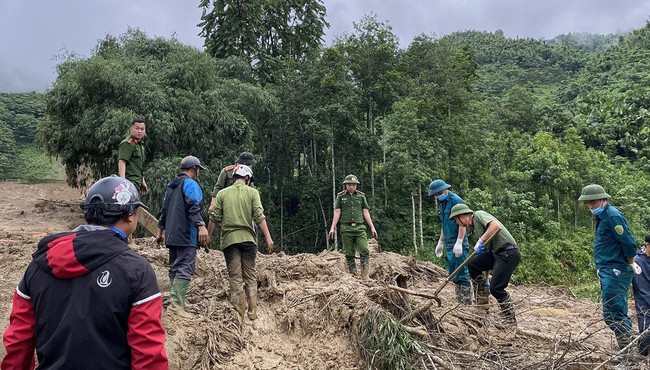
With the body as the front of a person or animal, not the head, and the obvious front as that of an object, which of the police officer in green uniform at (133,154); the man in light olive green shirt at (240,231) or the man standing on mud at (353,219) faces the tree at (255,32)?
the man in light olive green shirt

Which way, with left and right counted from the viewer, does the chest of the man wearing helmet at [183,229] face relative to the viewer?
facing away from the viewer and to the right of the viewer

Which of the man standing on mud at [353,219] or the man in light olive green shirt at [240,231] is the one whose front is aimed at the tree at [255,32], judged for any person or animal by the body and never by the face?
the man in light olive green shirt

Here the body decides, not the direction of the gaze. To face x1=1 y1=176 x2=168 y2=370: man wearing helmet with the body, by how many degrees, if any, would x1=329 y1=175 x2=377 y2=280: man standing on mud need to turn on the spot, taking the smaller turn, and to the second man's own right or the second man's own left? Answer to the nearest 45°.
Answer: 0° — they already face them

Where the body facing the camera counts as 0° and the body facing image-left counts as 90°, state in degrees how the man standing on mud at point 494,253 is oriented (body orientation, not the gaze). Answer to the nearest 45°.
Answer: approximately 90°

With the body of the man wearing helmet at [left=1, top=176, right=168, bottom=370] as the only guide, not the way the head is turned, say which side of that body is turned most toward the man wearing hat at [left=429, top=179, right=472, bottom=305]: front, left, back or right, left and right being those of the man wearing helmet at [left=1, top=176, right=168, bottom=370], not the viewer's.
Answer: front

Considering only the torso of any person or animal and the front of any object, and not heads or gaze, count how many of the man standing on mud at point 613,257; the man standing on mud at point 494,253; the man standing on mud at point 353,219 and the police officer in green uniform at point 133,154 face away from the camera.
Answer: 0

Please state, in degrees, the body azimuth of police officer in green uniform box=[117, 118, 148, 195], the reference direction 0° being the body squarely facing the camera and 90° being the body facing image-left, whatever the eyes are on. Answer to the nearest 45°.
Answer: approximately 315°

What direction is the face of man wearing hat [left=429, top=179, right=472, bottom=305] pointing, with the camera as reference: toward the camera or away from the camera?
toward the camera

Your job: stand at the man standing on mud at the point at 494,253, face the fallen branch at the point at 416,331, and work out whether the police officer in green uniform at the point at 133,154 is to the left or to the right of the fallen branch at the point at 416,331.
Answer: right

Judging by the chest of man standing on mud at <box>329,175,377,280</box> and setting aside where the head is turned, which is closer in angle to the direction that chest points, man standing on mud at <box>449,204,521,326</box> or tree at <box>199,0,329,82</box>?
the man standing on mud

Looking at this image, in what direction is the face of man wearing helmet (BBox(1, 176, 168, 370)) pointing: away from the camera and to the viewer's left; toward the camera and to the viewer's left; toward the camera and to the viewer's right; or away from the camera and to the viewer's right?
away from the camera and to the viewer's right

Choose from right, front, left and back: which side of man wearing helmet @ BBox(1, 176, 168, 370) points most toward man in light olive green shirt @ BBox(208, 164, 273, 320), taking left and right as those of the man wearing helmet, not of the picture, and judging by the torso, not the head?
front

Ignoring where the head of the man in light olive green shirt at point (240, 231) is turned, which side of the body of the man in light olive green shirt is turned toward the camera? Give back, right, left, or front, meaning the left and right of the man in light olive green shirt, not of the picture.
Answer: back

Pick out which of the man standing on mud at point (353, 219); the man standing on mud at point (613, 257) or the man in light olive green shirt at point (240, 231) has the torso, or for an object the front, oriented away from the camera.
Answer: the man in light olive green shirt

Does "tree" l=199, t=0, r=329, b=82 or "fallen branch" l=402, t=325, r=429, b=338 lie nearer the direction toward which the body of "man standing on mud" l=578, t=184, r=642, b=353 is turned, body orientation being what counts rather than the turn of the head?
the fallen branch

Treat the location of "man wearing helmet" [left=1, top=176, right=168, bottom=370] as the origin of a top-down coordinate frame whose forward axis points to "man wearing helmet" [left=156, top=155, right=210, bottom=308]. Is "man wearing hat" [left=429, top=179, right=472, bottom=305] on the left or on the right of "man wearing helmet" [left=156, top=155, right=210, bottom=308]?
right
